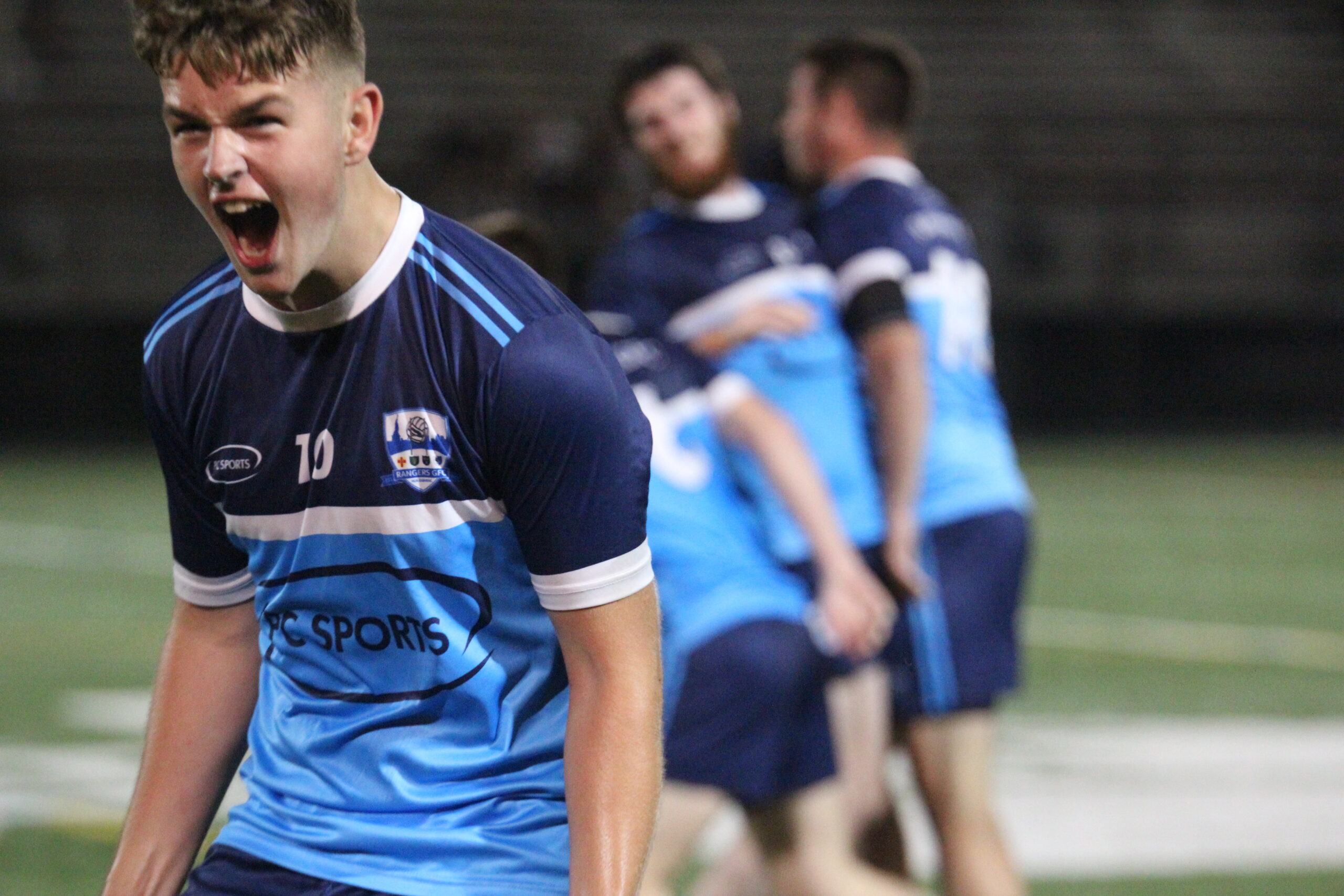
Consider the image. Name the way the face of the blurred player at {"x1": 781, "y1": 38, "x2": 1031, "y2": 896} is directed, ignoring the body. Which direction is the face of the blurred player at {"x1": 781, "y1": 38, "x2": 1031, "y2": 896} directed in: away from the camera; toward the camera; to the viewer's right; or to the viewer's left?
to the viewer's left

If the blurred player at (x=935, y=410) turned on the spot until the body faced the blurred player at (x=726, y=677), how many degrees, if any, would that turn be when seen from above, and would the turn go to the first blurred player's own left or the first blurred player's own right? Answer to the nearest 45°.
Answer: approximately 90° to the first blurred player's own left

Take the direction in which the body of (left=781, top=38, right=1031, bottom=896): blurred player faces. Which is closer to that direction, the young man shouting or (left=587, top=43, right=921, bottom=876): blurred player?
the blurred player

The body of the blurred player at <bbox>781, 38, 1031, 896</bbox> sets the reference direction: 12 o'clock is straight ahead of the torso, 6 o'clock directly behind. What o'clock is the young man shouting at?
The young man shouting is roughly at 8 o'clock from the blurred player.

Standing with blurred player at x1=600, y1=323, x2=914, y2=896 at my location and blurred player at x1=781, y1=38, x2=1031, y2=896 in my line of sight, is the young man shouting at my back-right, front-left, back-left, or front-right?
back-right

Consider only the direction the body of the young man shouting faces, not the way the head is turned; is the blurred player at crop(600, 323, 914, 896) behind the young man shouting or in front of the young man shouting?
behind

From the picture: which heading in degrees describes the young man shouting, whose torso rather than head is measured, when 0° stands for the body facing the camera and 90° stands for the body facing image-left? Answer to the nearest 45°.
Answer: approximately 45°

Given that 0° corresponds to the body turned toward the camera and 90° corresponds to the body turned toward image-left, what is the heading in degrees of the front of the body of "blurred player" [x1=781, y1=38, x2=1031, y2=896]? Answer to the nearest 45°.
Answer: approximately 135°
